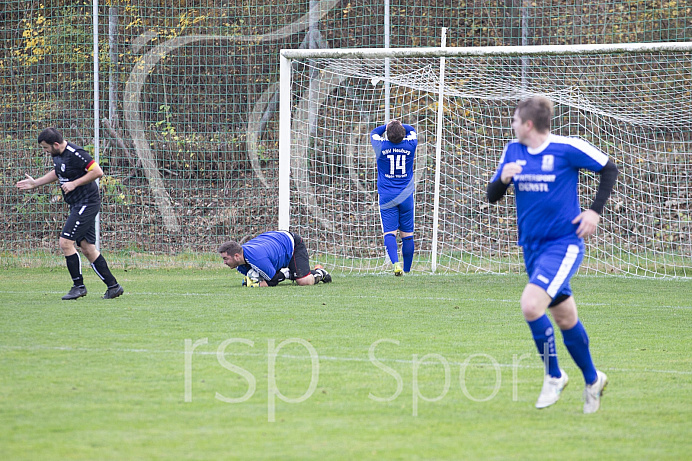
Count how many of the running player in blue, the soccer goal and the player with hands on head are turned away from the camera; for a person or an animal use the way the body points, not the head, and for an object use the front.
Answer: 1

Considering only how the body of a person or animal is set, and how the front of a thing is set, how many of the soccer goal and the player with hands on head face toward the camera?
1

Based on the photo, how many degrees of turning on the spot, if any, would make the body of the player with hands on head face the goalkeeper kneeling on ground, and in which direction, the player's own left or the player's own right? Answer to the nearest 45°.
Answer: approximately 135° to the player's own left

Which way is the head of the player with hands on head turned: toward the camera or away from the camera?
away from the camera

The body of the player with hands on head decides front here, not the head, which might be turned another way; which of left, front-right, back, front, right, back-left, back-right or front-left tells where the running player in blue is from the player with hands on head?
back

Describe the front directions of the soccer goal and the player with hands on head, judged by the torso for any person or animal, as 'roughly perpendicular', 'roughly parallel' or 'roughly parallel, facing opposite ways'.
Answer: roughly parallel, facing opposite ways

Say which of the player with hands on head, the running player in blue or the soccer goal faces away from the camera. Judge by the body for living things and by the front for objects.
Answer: the player with hands on head

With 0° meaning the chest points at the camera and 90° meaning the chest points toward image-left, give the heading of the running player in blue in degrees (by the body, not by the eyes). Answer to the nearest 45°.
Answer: approximately 45°

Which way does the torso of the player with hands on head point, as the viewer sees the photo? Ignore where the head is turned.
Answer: away from the camera

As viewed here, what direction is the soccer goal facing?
toward the camera

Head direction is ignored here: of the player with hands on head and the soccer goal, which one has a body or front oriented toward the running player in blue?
the soccer goal

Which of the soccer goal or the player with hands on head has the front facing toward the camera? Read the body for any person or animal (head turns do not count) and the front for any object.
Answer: the soccer goal

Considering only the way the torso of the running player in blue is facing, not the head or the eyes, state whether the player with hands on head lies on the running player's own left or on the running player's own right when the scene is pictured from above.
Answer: on the running player's own right
